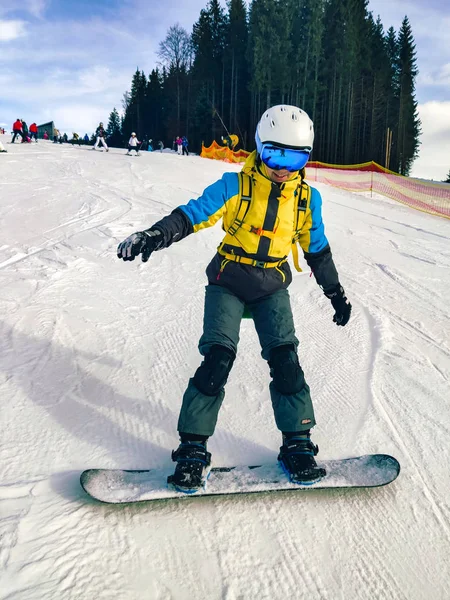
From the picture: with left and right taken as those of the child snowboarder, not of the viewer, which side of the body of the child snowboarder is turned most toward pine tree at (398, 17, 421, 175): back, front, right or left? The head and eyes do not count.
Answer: back

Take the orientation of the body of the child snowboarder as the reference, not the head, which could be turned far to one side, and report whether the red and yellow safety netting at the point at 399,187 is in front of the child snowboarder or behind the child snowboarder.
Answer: behind

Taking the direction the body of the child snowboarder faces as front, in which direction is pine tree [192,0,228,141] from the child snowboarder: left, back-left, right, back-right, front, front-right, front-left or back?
back

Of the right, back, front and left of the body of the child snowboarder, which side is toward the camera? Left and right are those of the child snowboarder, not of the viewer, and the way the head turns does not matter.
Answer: front

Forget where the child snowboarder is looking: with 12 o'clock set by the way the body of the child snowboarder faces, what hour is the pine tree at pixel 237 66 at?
The pine tree is roughly at 6 o'clock from the child snowboarder.

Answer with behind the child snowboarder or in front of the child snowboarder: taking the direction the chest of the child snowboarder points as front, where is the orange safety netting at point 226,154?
behind

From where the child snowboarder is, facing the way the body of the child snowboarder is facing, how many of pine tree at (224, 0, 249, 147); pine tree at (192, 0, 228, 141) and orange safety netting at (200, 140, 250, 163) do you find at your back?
3
